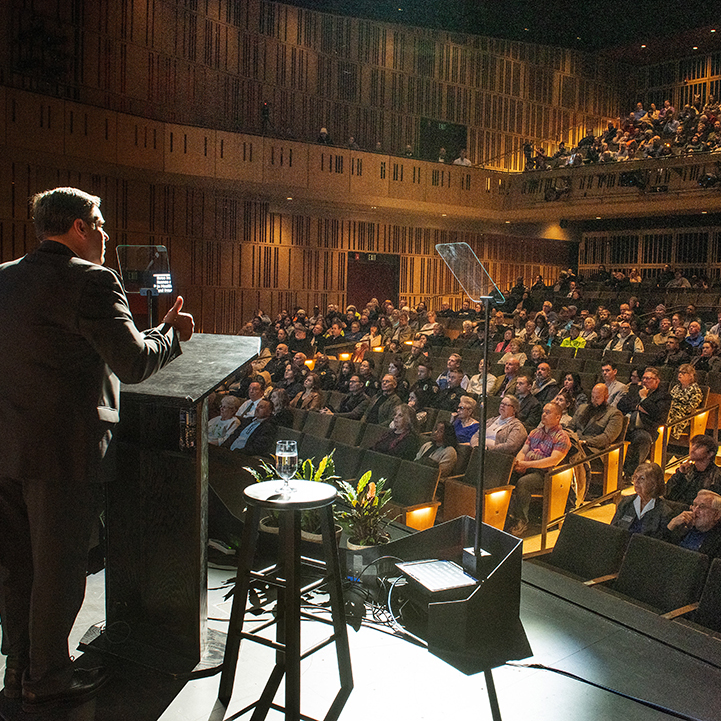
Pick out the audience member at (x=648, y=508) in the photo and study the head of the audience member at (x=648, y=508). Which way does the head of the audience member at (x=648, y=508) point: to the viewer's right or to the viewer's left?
to the viewer's left

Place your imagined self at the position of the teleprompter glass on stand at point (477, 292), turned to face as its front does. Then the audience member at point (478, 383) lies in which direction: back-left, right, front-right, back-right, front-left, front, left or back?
back-right

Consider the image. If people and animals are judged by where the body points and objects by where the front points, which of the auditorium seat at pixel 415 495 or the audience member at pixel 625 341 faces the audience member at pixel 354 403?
the audience member at pixel 625 341

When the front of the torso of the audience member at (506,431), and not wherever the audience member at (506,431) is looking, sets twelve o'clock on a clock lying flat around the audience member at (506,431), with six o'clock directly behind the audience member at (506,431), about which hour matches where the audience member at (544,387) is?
the audience member at (544,387) is roughly at 5 o'clock from the audience member at (506,431).

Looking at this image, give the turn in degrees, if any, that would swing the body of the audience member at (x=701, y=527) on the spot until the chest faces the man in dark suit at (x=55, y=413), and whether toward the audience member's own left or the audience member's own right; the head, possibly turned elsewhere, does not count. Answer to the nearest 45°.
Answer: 0° — they already face them

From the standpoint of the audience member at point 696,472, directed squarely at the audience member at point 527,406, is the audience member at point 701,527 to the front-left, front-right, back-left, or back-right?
back-left

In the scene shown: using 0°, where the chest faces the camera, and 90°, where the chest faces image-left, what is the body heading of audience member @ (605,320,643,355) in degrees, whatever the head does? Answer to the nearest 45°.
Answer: approximately 45°

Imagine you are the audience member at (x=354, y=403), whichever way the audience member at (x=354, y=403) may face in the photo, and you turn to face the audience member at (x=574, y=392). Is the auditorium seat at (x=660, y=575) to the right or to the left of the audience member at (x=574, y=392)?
right

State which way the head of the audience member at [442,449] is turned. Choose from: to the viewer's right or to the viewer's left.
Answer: to the viewer's left

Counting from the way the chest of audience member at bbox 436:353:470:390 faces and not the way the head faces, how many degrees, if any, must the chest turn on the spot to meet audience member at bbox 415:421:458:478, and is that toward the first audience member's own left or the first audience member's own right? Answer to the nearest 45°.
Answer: approximately 45° to the first audience member's own left

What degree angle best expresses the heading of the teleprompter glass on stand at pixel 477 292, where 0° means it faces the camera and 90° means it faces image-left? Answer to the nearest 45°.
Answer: approximately 45°

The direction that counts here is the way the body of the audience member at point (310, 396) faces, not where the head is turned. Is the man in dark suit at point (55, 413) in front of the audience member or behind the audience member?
in front

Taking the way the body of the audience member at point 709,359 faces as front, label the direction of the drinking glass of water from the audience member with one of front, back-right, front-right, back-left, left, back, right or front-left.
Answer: front-left
